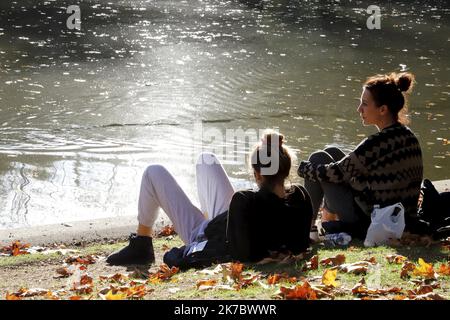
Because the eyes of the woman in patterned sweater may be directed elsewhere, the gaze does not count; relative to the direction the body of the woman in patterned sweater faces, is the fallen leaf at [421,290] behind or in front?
behind

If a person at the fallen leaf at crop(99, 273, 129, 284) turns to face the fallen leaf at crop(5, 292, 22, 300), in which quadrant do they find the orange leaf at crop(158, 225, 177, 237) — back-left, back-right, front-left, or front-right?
back-right

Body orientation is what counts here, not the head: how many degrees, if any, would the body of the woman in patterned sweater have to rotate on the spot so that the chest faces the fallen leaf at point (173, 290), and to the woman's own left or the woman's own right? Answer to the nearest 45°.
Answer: approximately 90° to the woman's own left

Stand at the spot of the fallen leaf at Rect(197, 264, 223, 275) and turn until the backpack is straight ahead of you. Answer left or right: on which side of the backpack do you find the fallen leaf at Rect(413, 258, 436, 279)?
right

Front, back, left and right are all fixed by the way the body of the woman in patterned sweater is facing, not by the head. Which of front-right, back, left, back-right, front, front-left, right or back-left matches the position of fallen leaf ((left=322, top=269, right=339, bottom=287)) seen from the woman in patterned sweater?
back-left

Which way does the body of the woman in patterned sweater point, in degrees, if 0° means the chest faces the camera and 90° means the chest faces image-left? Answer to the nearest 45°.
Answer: approximately 135°

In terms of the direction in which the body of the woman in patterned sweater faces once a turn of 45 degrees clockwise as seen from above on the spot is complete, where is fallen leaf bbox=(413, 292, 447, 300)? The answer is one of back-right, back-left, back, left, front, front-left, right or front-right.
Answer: back

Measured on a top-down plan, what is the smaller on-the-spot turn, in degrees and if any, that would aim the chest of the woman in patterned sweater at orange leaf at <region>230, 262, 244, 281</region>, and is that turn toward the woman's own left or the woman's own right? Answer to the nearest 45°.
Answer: approximately 90° to the woman's own left

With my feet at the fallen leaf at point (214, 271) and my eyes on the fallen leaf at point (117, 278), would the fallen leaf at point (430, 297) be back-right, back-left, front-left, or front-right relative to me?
back-left

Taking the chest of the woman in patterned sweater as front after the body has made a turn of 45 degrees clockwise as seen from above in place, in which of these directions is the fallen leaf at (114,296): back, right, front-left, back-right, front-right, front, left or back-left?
back-left

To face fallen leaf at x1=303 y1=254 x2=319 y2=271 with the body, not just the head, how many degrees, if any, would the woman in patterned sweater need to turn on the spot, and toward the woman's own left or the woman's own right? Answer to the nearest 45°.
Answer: approximately 90° to the woman's own left

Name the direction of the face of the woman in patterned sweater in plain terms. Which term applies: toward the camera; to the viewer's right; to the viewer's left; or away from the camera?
to the viewer's left

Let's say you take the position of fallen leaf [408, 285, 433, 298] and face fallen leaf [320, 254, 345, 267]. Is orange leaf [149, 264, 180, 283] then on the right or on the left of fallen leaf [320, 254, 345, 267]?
left
